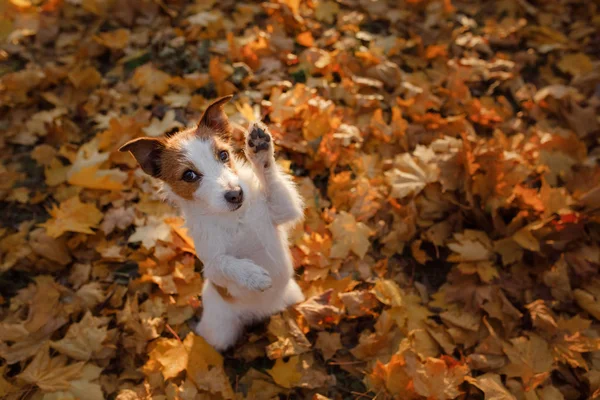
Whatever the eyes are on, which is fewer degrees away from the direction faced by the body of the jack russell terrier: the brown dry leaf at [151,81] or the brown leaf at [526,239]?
the brown leaf

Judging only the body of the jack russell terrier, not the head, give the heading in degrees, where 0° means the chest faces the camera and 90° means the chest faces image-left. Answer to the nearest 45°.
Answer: approximately 315°

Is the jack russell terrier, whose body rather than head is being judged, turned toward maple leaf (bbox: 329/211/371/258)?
no

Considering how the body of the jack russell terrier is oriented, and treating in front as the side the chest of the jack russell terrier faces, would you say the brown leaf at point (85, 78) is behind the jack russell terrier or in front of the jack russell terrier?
behind

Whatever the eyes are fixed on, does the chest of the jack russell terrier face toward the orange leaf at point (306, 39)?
no

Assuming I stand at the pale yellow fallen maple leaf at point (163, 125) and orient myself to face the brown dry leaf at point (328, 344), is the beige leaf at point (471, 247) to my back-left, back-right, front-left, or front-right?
front-left

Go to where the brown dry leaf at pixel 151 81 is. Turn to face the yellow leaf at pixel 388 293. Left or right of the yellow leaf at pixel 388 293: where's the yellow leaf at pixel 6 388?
right

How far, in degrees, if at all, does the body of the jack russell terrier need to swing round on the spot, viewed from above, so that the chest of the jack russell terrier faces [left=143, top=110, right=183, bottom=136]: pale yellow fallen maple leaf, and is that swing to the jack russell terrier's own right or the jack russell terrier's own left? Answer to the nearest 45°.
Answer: approximately 135° to the jack russell terrier's own left

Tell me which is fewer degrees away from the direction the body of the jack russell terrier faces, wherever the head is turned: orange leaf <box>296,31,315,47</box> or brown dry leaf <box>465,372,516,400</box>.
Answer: the brown dry leaf
